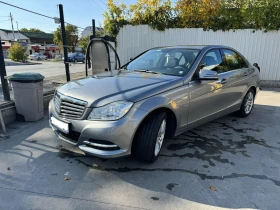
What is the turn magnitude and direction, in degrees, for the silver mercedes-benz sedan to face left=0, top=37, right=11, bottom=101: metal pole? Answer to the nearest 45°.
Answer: approximately 90° to its right

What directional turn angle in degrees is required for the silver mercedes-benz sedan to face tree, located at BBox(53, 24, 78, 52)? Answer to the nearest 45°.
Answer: approximately 135° to its right

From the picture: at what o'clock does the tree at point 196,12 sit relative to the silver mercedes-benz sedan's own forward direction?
The tree is roughly at 5 o'clock from the silver mercedes-benz sedan.

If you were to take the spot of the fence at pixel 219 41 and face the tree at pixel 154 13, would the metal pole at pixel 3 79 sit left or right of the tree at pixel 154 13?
left

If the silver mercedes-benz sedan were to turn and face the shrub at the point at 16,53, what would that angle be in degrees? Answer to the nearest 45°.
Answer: approximately 90° to its right

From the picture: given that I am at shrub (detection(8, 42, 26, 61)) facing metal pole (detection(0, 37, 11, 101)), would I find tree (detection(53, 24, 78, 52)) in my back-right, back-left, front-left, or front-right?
back-left

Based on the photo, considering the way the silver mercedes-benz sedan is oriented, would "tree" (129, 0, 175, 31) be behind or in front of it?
behind

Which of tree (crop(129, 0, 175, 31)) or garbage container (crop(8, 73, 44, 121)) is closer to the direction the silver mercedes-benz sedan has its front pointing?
the garbage container

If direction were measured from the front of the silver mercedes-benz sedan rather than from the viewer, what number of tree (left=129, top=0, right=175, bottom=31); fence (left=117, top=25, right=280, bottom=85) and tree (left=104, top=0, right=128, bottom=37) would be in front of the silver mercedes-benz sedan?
0

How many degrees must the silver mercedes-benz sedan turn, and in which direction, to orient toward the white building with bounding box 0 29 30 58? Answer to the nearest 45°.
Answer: approximately 90° to its right
